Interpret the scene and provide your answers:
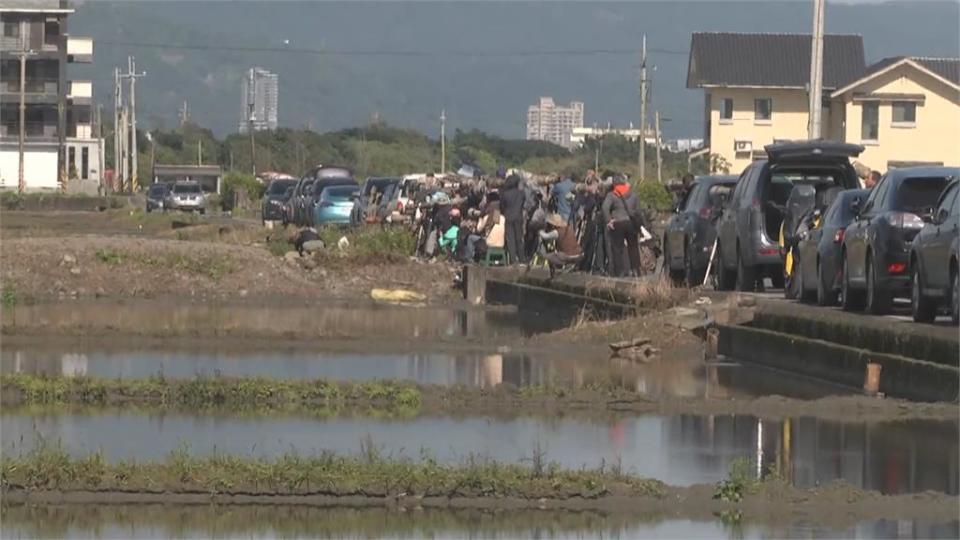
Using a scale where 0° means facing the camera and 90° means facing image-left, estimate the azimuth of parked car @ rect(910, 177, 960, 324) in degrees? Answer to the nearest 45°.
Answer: approximately 135°

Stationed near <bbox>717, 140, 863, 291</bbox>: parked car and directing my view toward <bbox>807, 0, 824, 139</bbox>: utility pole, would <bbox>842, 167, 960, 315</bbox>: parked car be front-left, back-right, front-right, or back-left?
back-right

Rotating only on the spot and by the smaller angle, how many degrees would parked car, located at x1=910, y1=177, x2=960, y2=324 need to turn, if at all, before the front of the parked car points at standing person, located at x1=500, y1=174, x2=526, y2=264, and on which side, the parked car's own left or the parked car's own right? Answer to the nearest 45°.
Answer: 0° — it already faces them
